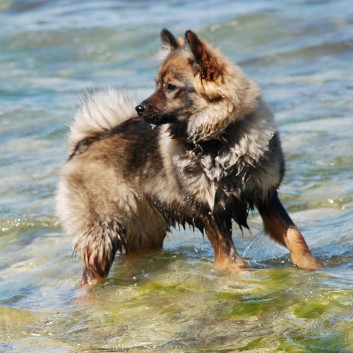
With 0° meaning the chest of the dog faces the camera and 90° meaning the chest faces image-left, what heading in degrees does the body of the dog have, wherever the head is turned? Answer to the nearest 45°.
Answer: approximately 270°
